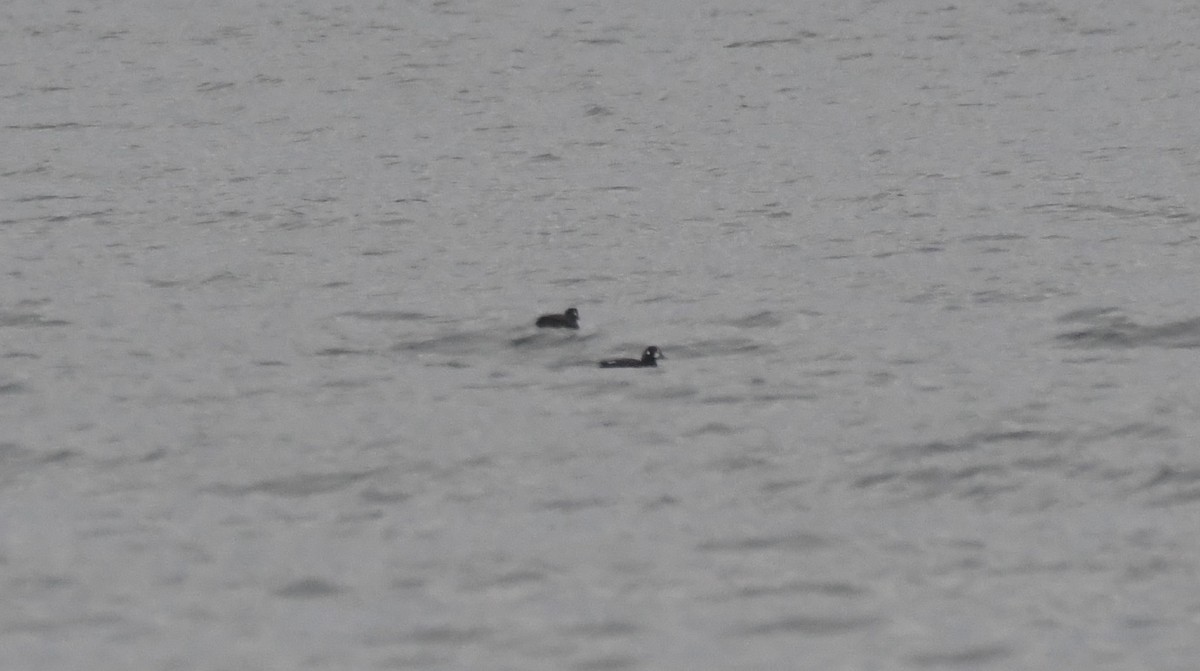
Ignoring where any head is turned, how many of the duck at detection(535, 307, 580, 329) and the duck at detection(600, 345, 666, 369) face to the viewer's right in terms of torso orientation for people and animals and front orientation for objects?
2

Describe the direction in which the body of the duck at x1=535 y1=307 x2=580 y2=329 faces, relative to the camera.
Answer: to the viewer's right

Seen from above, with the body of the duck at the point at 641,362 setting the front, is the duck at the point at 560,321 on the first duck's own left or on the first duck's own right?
on the first duck's own left

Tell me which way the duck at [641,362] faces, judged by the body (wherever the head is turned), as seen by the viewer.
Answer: to the viewer's right

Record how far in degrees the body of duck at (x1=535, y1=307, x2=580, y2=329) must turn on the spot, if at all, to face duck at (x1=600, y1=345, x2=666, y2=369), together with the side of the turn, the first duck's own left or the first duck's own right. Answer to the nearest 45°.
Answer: approximately 45° to the first duck's own right

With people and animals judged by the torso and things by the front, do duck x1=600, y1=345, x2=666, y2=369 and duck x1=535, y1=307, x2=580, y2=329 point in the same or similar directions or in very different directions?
same or similar directions
